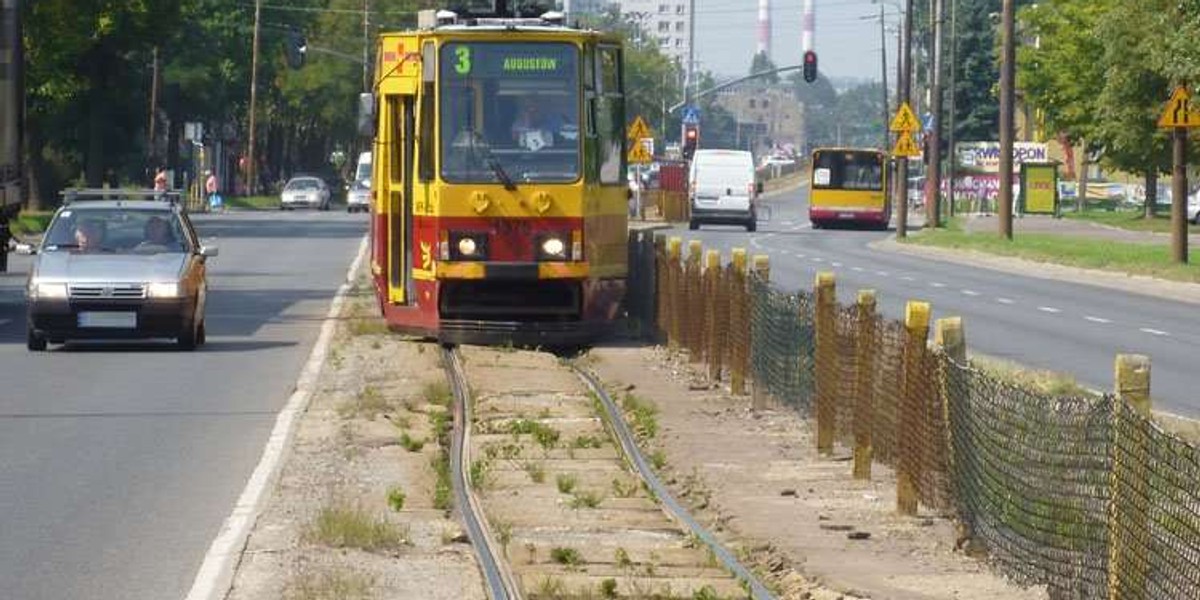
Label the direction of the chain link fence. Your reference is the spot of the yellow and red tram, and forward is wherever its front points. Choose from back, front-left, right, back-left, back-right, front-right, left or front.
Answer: front

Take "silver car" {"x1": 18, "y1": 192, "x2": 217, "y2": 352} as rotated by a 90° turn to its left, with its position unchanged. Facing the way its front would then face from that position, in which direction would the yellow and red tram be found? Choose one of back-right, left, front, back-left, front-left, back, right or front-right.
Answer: front

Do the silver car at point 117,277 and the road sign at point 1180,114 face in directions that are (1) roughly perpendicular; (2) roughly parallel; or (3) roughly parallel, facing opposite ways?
roughly parallel

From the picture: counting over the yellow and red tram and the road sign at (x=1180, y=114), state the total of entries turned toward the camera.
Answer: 2

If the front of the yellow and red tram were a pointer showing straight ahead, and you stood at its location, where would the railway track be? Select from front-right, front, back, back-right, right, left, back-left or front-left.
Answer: front

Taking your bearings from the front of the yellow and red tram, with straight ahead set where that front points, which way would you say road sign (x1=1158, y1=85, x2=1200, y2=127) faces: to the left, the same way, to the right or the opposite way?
the same way

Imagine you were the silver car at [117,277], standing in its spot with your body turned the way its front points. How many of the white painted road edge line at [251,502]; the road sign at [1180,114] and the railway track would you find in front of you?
2

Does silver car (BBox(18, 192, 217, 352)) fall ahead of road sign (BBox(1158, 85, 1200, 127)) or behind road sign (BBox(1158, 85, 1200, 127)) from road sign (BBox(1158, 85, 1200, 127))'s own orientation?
ahead

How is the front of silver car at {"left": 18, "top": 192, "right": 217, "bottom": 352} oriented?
toward the camera

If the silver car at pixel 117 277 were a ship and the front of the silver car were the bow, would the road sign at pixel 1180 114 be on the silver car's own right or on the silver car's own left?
on the silver car's own left

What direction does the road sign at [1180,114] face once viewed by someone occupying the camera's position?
facing the viewer

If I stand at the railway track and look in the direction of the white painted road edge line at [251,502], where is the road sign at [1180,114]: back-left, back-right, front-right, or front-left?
back-right

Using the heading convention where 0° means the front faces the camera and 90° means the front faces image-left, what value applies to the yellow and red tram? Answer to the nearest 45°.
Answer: approximately 0°

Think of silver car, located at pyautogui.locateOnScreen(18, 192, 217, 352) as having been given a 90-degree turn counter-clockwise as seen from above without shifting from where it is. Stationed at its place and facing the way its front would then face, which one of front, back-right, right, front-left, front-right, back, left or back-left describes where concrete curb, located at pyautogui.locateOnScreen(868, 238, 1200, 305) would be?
front-left

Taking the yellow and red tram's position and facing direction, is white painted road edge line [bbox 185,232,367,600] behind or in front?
in front
